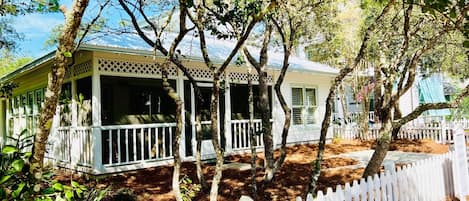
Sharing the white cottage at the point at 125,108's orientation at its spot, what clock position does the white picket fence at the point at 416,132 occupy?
The white picket fence is roughly at 10 o'clock from the white cottage.

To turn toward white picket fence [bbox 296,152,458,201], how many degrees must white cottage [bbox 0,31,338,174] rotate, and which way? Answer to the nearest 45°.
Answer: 0° — it already faces it

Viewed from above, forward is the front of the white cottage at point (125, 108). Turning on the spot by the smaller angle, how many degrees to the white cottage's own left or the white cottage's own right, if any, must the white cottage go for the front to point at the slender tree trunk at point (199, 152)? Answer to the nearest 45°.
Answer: approximately 45° to the white cottage's own right

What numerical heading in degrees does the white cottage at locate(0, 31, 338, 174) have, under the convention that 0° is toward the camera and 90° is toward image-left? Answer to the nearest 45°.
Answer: approximately 315°

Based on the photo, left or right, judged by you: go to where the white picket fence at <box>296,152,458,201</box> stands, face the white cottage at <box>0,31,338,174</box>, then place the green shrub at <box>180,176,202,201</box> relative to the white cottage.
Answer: left

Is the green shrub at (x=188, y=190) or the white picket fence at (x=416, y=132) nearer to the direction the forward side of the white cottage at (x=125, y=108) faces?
the green shrub

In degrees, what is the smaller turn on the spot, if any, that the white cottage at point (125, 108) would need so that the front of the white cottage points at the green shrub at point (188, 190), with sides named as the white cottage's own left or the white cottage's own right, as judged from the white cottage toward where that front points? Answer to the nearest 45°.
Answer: approximately 45° to the white cottage's own right
